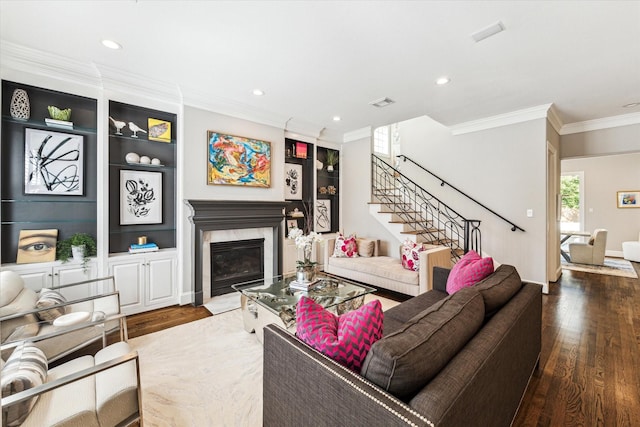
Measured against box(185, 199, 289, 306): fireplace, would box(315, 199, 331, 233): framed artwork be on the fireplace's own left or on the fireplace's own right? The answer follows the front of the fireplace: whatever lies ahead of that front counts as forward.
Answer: on the fireplace's own left

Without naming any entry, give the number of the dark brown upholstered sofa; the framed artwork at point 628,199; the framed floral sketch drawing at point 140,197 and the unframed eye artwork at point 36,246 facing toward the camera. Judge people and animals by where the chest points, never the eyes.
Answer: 3

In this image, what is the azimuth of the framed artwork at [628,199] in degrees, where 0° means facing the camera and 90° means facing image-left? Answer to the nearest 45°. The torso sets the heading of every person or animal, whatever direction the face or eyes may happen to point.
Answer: approximately 0°

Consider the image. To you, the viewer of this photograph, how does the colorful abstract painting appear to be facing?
facing the viewer and to the right of the viewer

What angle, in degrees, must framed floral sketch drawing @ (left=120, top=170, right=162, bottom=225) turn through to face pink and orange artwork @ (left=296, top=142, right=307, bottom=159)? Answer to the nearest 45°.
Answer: approximately 90° to its left

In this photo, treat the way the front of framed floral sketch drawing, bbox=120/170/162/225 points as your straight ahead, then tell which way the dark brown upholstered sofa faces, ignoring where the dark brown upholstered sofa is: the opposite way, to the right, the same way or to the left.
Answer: the opposite way

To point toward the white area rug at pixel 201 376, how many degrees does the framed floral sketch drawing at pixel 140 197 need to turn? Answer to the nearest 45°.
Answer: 0° — it already faces it

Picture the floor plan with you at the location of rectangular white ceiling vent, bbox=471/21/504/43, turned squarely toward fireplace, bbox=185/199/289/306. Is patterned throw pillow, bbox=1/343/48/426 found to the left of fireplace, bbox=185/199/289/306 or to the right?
left

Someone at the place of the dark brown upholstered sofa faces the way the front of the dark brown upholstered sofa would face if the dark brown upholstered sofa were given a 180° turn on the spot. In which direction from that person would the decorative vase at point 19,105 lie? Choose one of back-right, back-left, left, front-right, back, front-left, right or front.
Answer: back-right

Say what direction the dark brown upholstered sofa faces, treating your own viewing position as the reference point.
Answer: facing away from the viewer and to the left of the viewer
